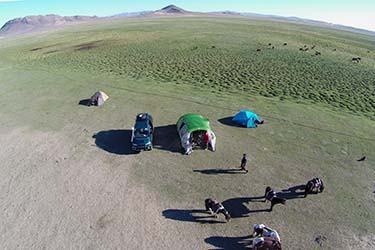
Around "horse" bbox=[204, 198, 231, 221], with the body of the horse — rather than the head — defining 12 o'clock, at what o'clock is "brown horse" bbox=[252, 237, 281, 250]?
The brown horse is roughly at 12 o'clock from the horse.

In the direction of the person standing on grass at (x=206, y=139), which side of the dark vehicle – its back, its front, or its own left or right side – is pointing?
left

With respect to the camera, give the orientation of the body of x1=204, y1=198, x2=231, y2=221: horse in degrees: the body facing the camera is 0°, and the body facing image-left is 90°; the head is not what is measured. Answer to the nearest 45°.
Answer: approximately 315°

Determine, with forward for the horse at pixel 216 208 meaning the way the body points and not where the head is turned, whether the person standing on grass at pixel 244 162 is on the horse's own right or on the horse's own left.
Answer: on the horse's own left

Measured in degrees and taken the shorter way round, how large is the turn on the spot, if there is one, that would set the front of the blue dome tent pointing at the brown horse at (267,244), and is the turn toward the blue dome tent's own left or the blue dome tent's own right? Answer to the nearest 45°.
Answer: approximately 45° to the blue dome tent's own right

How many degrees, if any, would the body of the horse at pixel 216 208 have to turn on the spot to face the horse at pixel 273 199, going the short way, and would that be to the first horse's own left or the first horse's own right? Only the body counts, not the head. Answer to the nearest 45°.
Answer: approximately 45° to the first horse's own left

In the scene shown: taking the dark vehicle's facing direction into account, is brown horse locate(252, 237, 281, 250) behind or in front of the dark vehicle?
in front

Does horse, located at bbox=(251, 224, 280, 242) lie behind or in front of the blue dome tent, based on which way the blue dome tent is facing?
in front

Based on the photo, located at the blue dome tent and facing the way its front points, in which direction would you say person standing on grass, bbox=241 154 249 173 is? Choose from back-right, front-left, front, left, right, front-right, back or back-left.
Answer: front-right

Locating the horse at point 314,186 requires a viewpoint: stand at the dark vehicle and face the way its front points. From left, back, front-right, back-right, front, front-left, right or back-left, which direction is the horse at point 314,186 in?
front-left

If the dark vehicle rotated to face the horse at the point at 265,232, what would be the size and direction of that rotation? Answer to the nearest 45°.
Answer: approximately 45° to its left
